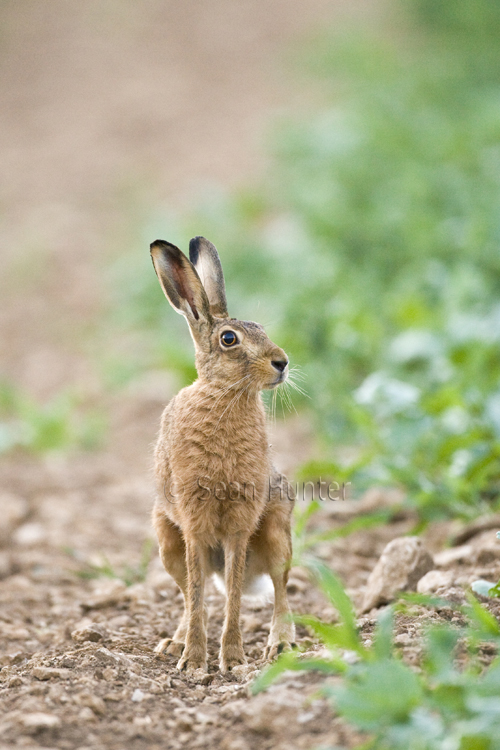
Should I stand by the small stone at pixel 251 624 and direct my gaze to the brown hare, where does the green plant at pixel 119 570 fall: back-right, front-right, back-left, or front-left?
back-right

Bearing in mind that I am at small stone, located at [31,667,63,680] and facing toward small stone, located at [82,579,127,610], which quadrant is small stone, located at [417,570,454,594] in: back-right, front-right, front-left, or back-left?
front-right

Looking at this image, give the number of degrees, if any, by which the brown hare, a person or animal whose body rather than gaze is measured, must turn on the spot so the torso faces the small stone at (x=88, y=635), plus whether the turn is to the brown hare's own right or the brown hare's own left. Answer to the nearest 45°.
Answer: approximately 135° to the brown hare's own right

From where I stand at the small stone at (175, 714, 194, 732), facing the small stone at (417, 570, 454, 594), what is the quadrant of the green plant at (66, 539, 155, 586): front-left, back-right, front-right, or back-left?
front-left

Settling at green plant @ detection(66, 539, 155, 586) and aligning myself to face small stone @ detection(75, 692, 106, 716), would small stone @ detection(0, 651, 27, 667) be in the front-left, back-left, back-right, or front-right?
front-right

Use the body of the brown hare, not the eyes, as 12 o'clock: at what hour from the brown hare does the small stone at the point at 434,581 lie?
The small stone is roughly at 8 o'clock from the brown hare.

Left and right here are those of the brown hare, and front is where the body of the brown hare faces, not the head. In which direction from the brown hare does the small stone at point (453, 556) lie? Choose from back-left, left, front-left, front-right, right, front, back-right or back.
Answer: back-left

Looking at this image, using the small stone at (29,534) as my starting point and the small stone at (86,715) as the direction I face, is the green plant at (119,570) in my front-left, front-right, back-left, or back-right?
front-left

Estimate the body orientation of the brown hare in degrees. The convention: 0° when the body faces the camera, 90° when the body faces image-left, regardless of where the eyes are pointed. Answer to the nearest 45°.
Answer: approximately 0°
